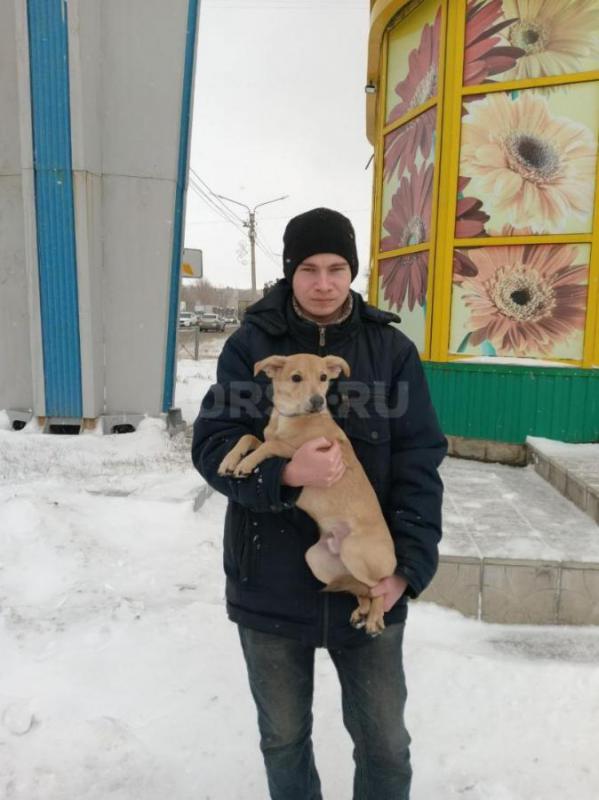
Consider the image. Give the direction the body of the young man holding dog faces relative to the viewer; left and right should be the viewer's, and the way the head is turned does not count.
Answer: facing the viewer

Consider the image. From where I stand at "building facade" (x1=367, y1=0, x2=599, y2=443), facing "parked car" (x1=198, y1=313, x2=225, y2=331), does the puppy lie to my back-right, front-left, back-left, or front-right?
back-left

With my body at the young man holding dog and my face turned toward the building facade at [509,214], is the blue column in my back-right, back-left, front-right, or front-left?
front-left

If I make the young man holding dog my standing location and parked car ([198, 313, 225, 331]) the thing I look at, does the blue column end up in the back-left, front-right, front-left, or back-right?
front-left

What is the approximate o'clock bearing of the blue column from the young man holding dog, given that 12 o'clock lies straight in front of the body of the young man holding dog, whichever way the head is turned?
The blue column is roughly at 5 o'clock from the young man holding dog.

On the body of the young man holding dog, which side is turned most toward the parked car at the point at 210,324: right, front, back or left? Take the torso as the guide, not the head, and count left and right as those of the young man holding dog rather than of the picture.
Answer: back
